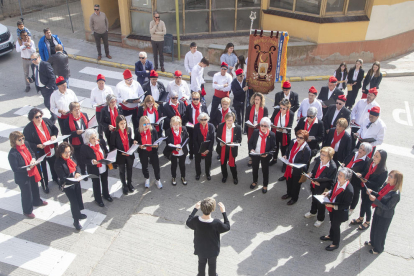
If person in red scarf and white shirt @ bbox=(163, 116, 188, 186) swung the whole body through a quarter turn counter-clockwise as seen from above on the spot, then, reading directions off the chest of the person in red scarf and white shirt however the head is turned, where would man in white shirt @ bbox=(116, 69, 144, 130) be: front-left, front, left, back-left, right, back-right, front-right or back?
back-left

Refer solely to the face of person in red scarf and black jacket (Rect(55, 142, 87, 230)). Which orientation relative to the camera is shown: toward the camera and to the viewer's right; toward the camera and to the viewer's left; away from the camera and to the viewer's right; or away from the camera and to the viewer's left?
toward the camera and to the viewer's right

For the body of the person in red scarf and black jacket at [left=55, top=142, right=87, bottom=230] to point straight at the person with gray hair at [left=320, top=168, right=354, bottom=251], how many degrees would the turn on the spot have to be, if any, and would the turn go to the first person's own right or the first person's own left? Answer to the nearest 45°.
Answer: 0° — they already face them

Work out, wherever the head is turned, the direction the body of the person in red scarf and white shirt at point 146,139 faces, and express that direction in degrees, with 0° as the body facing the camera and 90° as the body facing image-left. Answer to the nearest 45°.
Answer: approximately 0°

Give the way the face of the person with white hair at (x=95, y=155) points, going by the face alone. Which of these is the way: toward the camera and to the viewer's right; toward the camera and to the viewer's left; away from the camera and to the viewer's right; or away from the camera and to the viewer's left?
toward the camera and to the viewer's right

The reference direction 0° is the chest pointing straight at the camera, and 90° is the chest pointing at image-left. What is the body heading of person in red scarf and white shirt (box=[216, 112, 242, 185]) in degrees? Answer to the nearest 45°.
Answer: approximately 0°

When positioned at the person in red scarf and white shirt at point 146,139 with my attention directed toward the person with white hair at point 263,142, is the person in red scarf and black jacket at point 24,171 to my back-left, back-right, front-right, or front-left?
back-right

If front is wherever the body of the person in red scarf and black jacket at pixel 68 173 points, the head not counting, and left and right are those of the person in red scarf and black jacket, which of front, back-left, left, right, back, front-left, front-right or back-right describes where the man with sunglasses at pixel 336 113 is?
front-left
